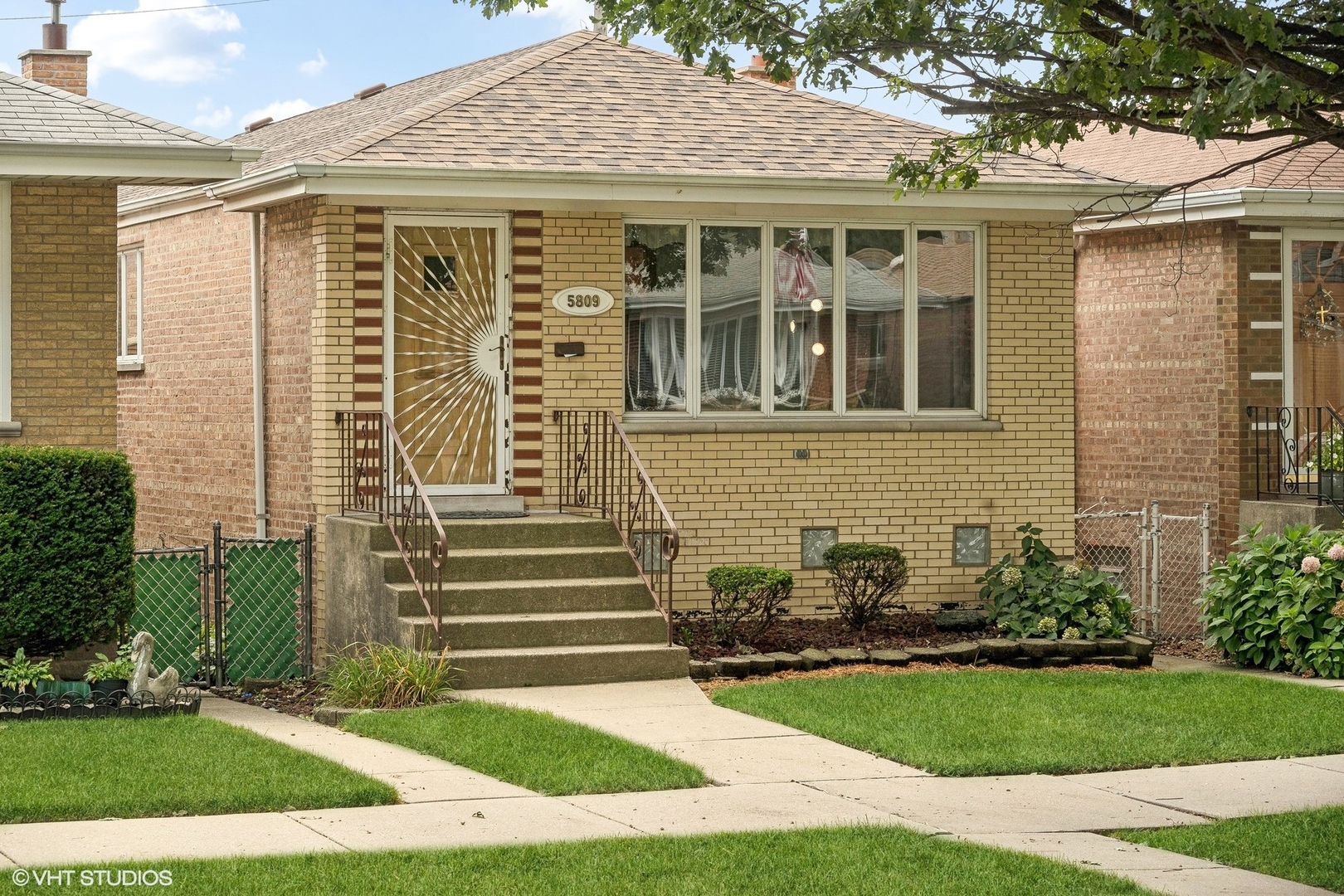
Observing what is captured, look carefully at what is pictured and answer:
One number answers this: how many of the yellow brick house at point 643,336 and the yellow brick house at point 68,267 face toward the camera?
2

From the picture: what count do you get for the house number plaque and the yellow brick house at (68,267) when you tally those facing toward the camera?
2

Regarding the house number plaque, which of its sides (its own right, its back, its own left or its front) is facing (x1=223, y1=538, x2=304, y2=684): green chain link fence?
right

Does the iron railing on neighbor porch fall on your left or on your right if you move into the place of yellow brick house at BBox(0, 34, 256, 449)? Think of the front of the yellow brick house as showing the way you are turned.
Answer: on your left

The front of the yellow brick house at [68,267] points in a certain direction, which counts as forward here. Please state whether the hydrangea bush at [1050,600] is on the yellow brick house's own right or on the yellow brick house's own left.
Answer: on the yellow brick house's own left

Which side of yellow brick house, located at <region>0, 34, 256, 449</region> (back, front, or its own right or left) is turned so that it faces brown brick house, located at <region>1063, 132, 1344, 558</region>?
left

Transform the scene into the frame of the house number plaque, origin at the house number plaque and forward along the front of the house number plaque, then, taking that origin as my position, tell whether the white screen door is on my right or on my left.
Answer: on my right

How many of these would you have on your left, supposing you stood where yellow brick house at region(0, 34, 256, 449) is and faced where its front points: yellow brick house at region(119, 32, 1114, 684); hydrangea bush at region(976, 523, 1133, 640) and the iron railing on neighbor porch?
3

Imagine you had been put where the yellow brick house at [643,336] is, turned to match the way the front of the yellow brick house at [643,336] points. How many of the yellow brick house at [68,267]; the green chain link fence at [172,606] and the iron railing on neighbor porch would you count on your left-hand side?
1

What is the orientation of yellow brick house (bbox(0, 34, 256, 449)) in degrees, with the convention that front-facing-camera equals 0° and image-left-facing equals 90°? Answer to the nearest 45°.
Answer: approximately 0°
